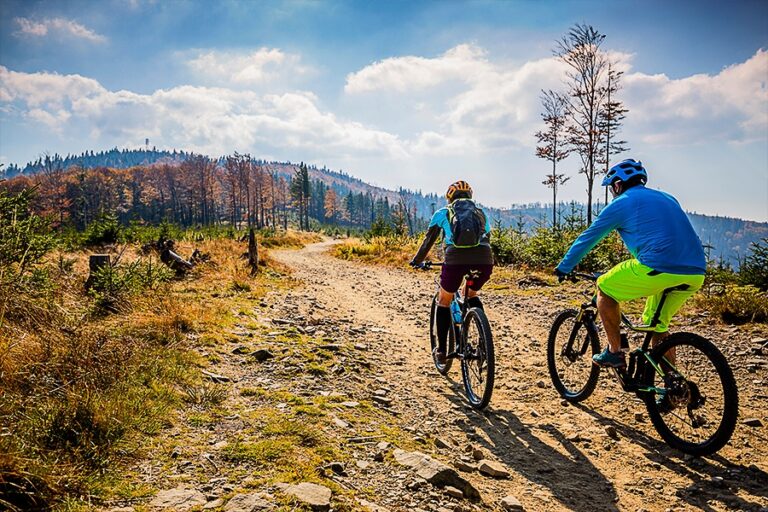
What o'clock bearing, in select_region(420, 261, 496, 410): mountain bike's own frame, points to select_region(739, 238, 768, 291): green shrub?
The green shrub is roughly at 1 o'clock from the mountain bike.

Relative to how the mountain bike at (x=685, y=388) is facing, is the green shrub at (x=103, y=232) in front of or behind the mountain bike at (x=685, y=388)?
in front

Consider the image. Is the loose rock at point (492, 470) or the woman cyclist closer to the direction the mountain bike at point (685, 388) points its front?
the woman cyclist

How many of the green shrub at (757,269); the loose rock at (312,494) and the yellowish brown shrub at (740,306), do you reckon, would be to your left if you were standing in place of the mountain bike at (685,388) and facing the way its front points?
1

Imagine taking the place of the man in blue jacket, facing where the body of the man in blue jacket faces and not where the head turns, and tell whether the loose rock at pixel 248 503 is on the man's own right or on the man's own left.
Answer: on the man's own left

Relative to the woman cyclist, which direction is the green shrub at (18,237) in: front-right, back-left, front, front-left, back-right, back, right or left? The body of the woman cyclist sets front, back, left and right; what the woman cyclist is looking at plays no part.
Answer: front-left

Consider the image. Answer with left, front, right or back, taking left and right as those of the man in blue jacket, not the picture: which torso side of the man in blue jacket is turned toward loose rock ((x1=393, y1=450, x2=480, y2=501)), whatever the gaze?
left

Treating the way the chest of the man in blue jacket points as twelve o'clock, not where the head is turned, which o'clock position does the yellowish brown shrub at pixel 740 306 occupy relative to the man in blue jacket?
The yellowish brown shrub is roughly at 2 o'clock from the man in blue jacket.

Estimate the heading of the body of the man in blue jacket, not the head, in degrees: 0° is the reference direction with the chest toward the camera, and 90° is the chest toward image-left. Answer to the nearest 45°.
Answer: approximately 135°

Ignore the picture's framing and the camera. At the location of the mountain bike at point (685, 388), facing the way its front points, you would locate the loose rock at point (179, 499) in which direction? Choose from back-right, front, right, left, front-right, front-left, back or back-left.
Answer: left

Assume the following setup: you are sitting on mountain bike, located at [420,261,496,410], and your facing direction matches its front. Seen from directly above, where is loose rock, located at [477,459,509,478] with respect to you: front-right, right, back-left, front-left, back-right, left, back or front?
back-left

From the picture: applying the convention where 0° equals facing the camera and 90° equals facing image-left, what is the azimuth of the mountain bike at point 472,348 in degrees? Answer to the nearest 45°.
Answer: approximately 135°

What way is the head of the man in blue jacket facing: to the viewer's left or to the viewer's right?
to the viewer's left

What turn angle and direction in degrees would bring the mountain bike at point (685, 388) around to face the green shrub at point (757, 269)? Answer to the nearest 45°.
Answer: approximately 45° to its right

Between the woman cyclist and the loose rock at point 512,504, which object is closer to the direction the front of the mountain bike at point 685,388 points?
the woman cyclist

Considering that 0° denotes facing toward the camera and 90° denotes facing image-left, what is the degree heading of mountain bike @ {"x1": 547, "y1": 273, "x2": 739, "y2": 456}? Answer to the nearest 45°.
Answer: approximately 135°
